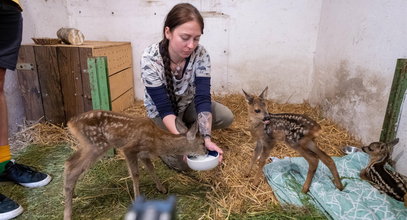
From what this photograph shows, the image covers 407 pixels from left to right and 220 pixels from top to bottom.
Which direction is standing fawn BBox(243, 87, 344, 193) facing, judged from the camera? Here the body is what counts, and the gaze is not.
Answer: to the viewer's left

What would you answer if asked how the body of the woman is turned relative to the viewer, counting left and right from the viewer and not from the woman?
facing the viewer and to the right of the viewer

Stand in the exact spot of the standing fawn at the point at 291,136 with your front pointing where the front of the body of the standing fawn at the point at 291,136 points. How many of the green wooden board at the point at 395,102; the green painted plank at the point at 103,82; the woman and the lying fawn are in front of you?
2

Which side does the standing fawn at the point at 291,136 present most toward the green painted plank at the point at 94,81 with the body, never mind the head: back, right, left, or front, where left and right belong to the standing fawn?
front

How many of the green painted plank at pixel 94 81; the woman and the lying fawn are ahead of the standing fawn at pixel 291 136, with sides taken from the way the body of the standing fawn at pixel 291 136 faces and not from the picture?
2

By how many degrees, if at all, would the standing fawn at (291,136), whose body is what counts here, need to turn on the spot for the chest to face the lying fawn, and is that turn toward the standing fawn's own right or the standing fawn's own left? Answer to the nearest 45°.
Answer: approximately 180°

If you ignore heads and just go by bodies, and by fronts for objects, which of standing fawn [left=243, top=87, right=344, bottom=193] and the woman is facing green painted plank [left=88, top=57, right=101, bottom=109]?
the standing fawn

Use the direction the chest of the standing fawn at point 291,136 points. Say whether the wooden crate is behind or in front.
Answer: in front

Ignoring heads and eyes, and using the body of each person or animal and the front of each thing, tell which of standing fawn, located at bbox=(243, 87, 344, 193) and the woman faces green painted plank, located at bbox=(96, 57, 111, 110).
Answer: the standing fawn

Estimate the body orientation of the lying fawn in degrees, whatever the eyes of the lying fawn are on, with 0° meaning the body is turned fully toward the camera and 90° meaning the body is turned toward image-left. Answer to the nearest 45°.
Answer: approximately 135°

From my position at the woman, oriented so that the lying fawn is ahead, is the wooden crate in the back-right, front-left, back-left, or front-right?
back-left

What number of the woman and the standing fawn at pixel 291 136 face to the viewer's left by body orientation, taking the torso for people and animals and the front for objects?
1

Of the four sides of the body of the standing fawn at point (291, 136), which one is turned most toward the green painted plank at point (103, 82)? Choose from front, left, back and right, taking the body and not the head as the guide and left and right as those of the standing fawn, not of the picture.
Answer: front

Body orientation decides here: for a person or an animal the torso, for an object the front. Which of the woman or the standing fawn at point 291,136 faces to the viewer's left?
the standing fawn

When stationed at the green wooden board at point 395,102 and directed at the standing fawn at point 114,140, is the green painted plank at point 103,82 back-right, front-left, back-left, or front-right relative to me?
front-right
